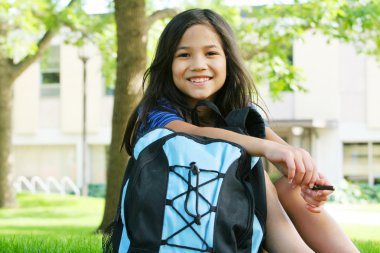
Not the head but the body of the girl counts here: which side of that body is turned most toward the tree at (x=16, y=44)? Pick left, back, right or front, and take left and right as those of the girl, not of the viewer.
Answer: back

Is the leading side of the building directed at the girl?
yes

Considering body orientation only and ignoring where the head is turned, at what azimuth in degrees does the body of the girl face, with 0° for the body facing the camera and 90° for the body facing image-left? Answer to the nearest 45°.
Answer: approximately 315°

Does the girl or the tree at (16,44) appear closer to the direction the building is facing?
the girl

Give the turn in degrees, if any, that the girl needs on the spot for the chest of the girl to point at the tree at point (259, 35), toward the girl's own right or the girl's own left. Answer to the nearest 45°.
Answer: approximately 135° to the girl's own left

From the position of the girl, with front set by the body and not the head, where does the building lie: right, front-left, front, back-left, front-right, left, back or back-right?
back-left

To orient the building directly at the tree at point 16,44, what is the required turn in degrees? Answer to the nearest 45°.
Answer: approximately 45° to its right

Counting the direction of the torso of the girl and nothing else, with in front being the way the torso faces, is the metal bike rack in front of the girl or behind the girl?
behind
